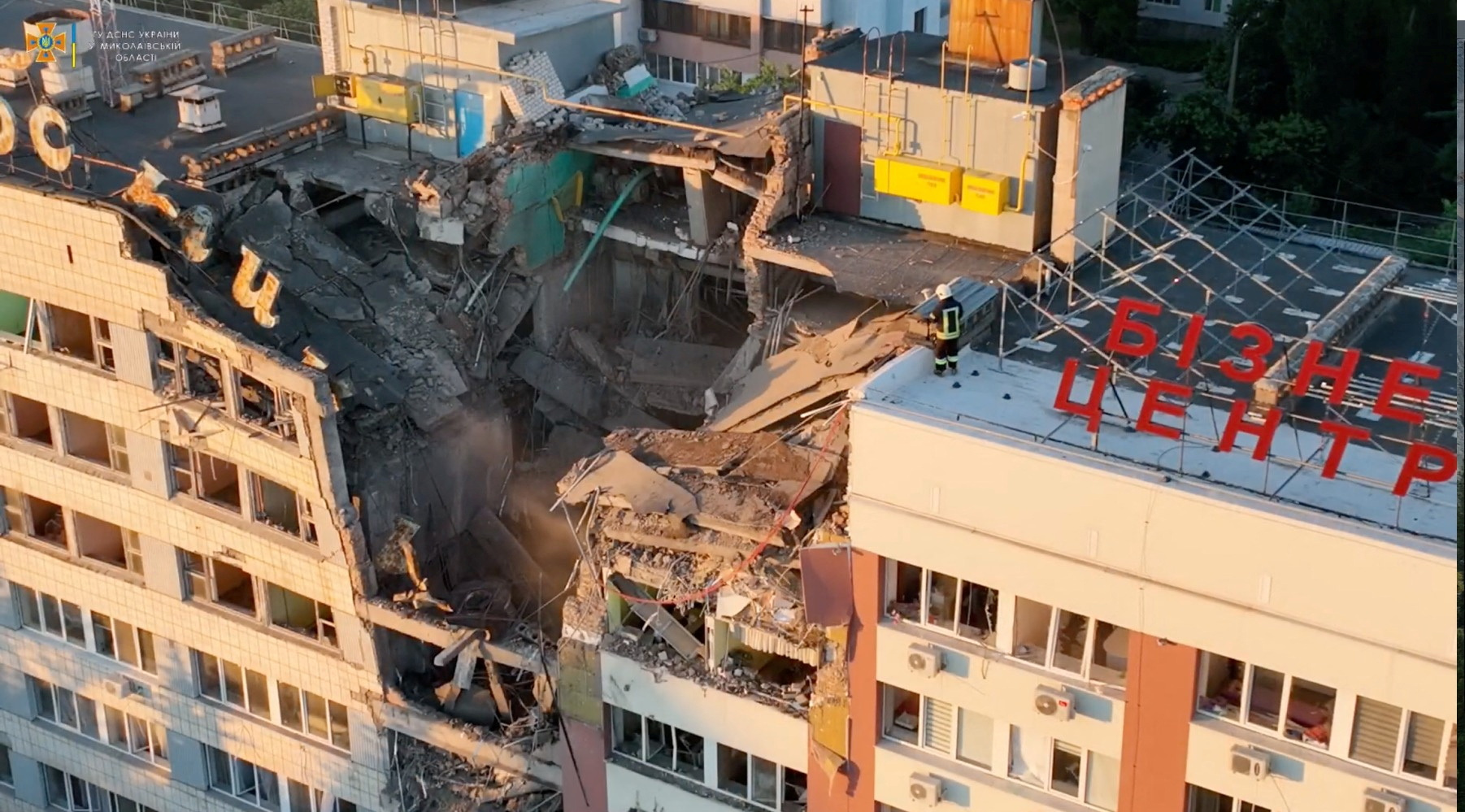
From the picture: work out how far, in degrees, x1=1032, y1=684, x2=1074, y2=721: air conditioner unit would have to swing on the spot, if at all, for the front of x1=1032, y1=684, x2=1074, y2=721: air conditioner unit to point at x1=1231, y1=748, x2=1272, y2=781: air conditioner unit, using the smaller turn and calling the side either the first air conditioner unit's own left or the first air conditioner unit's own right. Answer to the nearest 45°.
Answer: approximately 135° to the first air conditioner unit's own left

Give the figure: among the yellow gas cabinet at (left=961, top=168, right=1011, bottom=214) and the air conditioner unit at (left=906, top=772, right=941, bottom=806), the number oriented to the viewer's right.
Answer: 0

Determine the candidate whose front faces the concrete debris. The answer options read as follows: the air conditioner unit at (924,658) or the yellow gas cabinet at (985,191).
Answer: the yellow gas cabinet

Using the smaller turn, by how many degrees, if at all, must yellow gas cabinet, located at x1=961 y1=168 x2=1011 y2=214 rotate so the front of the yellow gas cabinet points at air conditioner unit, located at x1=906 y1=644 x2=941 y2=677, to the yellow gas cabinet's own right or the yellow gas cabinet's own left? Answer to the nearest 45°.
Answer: approximately 45° to the yellow gas cabinet's own left

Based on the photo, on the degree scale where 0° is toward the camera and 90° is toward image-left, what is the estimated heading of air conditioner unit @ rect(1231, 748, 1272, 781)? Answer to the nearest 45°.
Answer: approximately 45°

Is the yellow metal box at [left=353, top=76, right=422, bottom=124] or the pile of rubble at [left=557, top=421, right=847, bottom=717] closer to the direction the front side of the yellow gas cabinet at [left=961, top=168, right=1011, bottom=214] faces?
the pile of rubble

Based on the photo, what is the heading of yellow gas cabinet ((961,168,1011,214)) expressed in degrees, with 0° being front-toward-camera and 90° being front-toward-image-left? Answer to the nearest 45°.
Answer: approximately 45°

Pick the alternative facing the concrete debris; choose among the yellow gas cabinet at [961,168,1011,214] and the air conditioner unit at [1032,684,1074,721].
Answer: the yellow gas cabinet

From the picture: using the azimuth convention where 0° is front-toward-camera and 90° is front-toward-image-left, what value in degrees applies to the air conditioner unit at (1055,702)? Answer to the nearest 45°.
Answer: approximately 45°
